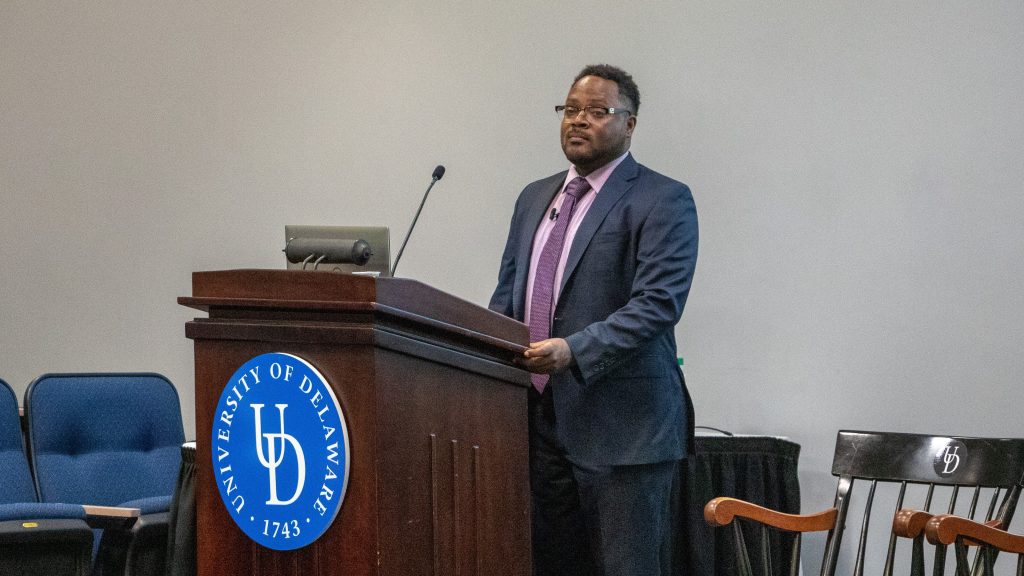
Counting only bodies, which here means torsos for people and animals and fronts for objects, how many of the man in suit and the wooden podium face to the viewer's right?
0

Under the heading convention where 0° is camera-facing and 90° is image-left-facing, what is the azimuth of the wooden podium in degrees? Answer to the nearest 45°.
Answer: approximately 45°

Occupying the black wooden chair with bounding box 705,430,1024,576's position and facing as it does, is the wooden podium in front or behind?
in front

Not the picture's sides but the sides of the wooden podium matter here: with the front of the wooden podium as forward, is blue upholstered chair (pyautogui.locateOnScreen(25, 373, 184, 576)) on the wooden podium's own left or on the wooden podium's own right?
on the wooden podium's own right

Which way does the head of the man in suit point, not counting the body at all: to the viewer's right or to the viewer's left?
to the viewer's left

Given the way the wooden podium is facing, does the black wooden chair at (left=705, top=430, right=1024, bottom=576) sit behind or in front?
behind

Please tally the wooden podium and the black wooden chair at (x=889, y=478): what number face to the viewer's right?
0
